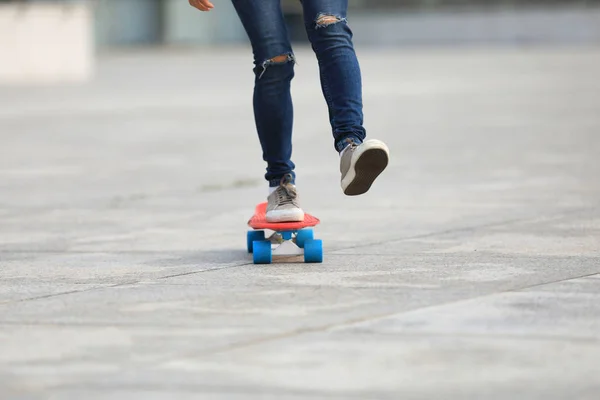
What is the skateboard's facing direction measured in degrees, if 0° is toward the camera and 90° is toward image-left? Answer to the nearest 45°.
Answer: approximately 0°
